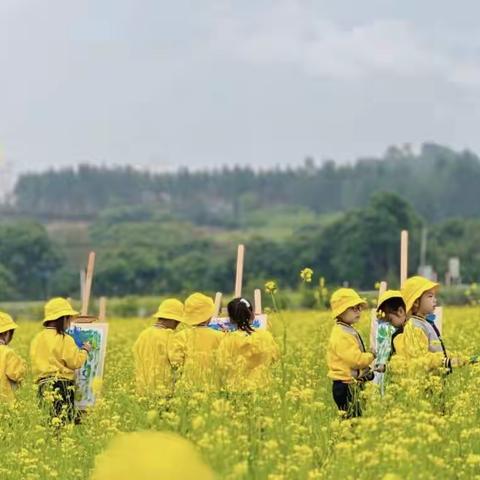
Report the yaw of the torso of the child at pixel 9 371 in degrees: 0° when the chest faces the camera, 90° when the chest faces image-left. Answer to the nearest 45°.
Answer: approximately 180°

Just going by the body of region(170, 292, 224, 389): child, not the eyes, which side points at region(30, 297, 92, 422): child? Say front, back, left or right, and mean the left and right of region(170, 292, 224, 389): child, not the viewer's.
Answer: left

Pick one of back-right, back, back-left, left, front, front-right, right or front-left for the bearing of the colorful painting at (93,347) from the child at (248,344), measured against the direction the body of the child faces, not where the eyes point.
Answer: front-left

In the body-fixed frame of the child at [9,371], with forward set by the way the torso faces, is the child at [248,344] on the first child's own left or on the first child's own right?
on the first child's own right

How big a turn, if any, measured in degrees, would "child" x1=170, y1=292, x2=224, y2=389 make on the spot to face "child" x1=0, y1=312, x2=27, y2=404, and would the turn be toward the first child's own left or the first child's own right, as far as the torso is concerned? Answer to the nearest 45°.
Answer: approximately 90° to the first child's own left

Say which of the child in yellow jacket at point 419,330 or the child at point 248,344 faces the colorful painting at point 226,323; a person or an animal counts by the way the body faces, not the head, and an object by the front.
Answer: the child

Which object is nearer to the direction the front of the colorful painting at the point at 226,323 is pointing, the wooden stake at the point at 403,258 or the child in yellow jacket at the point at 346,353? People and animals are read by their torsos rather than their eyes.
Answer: the child in yellow jacket

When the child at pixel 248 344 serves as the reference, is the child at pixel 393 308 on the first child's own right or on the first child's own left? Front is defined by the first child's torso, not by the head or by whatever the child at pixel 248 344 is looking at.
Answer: on the first child's own right

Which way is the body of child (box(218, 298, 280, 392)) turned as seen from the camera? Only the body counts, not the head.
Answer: away from the camera

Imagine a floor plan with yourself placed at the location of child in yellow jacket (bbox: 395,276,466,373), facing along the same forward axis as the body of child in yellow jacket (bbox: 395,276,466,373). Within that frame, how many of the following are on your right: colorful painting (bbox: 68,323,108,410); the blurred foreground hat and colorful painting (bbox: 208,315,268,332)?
1

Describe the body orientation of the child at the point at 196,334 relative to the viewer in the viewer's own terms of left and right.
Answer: facing away from the viewer
